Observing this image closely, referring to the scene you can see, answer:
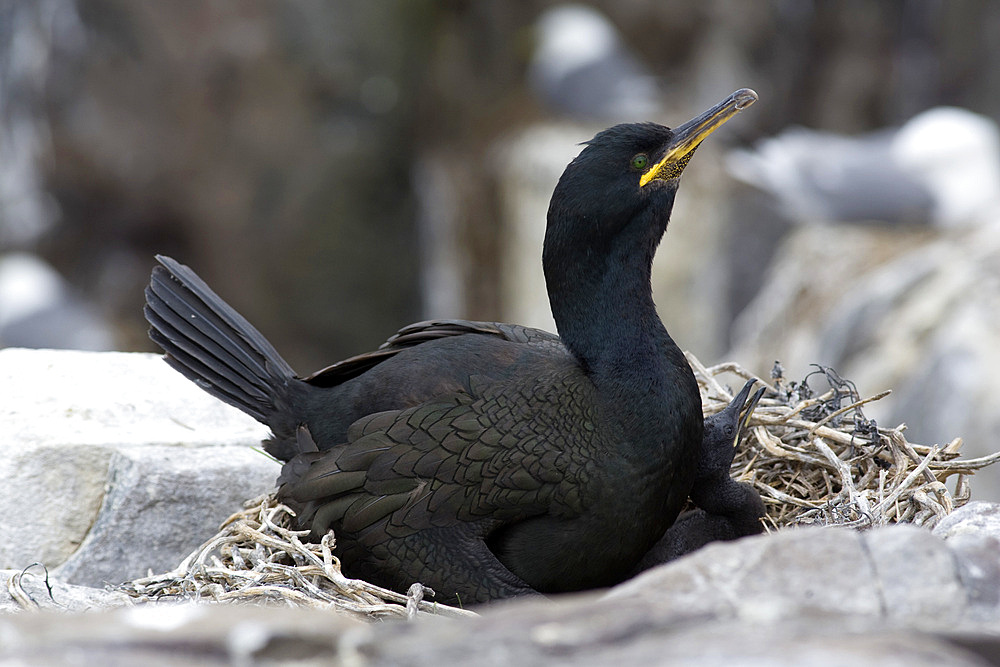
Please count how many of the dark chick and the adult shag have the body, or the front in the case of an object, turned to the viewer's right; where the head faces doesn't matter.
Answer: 2

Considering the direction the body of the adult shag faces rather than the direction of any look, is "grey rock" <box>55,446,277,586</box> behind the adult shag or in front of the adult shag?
behind

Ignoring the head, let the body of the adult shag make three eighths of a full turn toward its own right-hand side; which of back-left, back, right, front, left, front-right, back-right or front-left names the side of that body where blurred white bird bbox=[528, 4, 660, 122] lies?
back-right

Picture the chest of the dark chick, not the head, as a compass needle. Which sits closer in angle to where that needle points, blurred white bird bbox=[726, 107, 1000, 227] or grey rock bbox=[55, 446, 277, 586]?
the blurred white bird

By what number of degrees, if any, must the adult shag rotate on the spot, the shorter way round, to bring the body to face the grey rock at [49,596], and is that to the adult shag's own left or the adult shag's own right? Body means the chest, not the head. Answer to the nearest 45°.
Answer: approximately 180°

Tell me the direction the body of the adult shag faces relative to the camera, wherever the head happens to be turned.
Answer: to the viewer's right

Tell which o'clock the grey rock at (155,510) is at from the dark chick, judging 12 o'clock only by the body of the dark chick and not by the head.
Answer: The grey rock is roughly at 6 o'clock from the dark chick.

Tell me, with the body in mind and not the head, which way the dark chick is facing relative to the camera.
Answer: to the viewer's right

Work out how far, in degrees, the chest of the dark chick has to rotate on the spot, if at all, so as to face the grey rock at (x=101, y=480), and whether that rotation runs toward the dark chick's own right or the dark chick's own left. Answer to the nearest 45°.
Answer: approximately 180°
